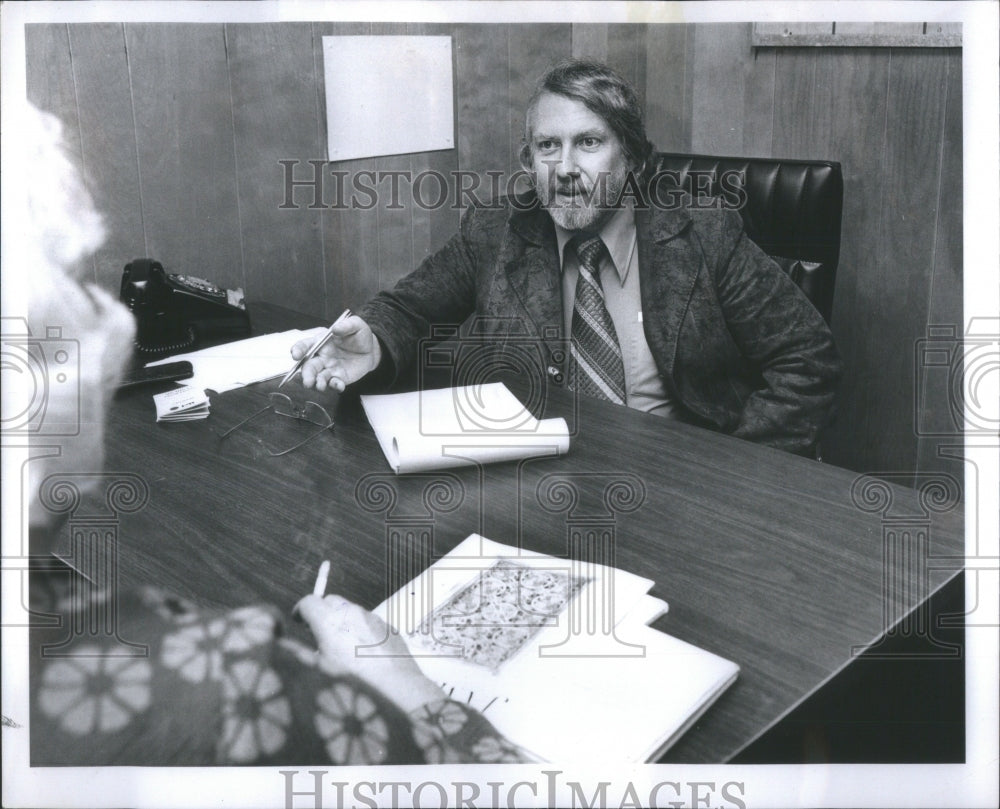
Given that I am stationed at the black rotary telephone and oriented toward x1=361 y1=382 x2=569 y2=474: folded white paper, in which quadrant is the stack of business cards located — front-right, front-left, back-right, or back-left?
front-right

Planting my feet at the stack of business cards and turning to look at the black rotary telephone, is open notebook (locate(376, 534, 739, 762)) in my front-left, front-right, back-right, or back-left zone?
back-right

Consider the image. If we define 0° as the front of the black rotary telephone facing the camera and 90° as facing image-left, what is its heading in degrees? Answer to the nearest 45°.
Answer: approximately 270°

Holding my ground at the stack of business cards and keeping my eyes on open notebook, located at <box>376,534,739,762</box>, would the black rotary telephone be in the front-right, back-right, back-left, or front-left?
back-left

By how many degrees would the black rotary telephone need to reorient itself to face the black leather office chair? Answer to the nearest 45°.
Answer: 0° — it already faces it
